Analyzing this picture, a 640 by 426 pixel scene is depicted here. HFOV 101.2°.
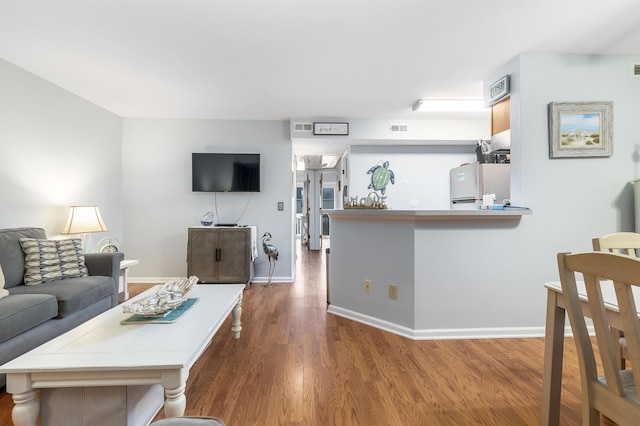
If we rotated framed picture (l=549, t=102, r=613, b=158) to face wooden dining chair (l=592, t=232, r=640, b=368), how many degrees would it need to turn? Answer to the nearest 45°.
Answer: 0° — it already faces it

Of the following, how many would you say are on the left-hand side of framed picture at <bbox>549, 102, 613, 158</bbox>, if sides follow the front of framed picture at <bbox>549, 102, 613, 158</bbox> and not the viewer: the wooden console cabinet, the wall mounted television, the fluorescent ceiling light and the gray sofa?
0

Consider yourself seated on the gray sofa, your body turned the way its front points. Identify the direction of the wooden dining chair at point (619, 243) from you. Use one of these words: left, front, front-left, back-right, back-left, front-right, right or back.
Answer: front

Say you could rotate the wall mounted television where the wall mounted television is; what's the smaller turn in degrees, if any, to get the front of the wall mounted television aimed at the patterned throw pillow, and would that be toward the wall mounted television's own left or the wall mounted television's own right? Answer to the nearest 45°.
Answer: approximately 45° to the wall mounted television's own right

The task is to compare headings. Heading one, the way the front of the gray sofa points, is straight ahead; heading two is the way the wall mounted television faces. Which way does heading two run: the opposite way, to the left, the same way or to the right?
to the right

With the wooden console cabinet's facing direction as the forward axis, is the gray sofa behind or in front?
in front

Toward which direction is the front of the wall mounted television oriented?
toward the camera

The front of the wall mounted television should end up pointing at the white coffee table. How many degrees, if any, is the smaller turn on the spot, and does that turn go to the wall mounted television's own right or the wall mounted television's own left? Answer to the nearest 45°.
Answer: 0° — it already faces it

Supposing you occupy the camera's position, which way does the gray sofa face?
facing the viewer and to the right of the viewer

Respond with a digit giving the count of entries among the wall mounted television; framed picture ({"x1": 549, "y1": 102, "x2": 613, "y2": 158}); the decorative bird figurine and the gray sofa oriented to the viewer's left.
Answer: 1

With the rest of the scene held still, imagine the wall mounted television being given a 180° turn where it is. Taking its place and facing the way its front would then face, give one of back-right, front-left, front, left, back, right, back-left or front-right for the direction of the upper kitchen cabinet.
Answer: back-right

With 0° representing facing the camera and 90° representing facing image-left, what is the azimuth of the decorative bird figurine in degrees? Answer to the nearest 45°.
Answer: approximately 90°
